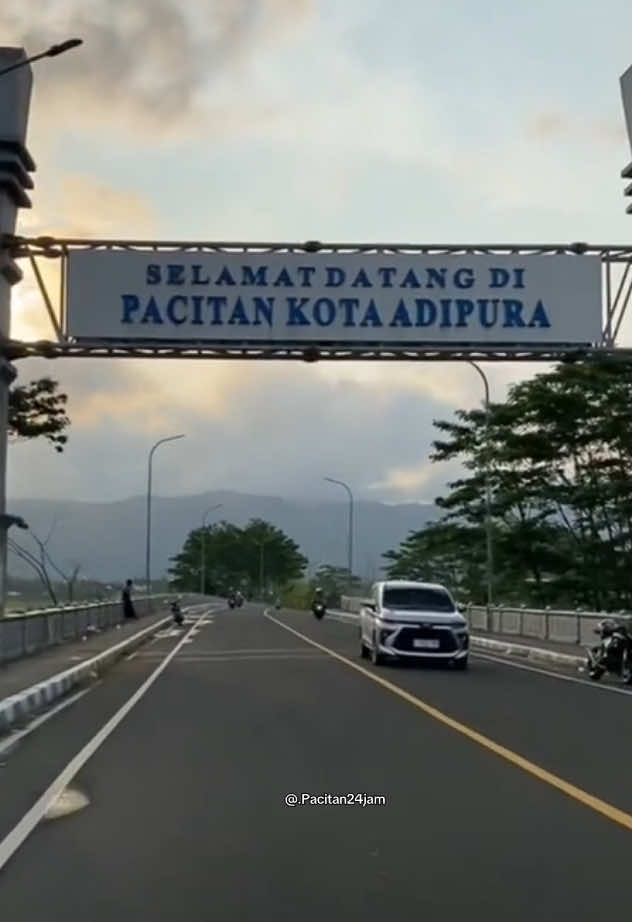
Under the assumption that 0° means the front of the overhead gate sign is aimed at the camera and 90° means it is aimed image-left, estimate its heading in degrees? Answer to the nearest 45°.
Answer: approximately 0°

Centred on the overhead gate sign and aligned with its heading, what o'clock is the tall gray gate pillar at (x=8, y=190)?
The tall gray gate pillar is roughly at 3 o'clock from the overhead gate sign.

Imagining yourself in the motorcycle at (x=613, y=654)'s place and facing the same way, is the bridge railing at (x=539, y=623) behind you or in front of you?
behind

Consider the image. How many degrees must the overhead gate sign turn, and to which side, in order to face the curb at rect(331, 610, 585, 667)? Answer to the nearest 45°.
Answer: approximately 135° to its left
